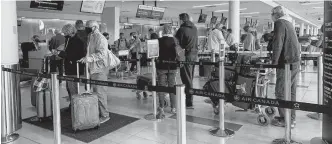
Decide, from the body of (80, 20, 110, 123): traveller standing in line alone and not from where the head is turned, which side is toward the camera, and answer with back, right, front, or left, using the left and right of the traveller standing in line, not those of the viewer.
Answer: left

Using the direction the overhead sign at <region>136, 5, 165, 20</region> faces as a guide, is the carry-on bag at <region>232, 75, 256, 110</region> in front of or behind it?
in front

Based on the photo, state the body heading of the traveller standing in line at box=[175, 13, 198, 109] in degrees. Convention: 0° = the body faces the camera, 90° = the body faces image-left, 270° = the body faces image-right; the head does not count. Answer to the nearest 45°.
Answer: approximately 135°

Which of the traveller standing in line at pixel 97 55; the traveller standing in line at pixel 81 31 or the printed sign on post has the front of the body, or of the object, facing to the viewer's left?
the traveller standing in line at pixel 97 55

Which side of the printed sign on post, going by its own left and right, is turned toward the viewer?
front

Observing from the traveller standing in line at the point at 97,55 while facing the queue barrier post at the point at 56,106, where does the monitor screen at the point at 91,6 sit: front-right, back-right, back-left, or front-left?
back-right

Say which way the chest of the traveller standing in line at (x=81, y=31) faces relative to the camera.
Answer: away from the camera

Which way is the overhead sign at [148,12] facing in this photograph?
toward the camera
